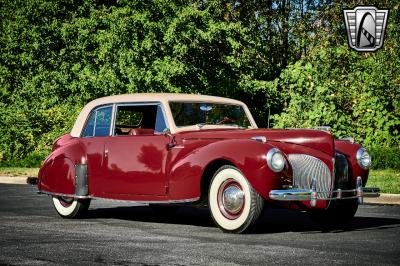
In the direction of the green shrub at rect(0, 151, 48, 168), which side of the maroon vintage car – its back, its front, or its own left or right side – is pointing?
back
